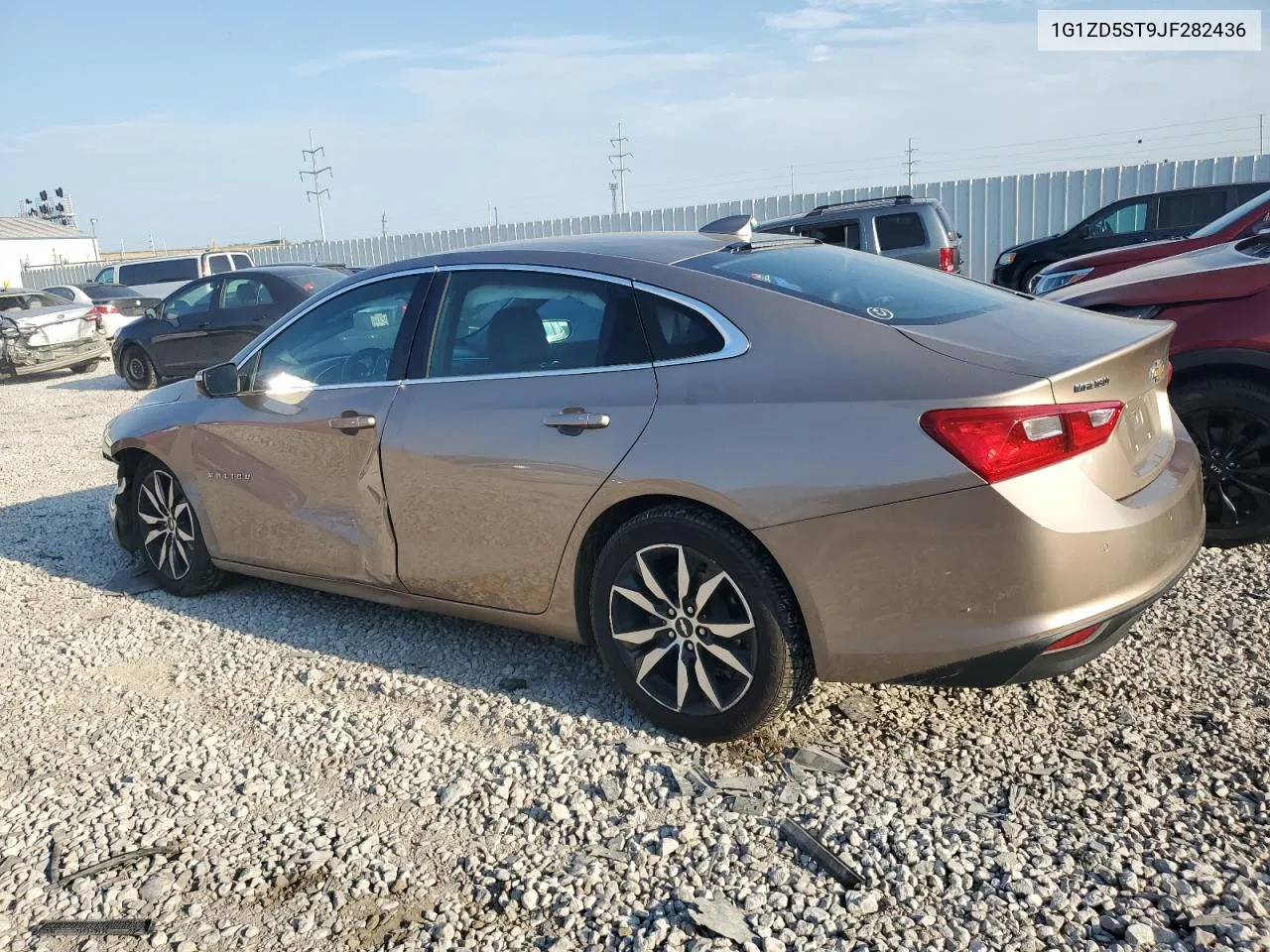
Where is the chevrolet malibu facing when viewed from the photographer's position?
facing away from the viewer and to the left of the viewer

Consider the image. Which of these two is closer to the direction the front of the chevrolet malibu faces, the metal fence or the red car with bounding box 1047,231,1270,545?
the metal fence

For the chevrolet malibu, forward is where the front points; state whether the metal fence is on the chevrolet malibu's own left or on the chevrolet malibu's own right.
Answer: on the chevrolet malibu's own right

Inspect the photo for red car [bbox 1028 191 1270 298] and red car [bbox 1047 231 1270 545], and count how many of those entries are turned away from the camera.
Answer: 0

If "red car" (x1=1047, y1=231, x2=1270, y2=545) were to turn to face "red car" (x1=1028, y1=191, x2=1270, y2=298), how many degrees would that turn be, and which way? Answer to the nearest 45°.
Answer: approximately 135° to its right

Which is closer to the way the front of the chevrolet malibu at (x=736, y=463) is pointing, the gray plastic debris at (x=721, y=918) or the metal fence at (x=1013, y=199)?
the metal fence

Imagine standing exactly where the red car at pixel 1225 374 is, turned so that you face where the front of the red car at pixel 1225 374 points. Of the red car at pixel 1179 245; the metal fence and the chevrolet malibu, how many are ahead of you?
1

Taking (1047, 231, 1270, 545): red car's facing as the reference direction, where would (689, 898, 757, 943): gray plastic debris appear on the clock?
The gray plastic debris is roughly at 11 o'clock from the red car.

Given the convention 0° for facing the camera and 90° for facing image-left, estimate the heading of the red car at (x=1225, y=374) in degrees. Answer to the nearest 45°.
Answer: approximately 45°

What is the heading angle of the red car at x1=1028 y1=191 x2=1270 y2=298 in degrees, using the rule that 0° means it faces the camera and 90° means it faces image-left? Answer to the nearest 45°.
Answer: approximately 45°

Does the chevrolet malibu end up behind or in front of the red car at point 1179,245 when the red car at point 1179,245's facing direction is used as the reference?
in front

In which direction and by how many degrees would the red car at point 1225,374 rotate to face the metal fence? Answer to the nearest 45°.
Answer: approximately 135° to its right

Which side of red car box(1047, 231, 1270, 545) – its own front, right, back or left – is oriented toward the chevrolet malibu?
front

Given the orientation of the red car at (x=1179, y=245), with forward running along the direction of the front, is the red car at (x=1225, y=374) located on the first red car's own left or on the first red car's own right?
on the first red car's own left
